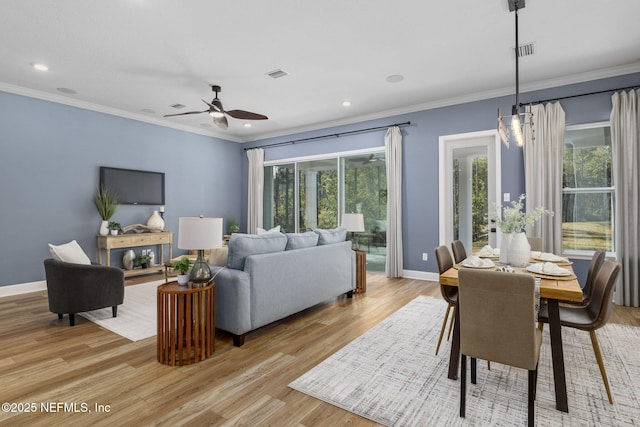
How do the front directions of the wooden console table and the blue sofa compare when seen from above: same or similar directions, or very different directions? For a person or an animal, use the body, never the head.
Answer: very different directions

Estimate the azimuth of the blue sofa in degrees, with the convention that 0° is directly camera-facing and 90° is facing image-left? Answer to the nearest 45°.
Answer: approximately 135°

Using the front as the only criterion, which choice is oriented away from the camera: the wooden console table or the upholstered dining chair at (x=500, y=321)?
the upholstered dining chair

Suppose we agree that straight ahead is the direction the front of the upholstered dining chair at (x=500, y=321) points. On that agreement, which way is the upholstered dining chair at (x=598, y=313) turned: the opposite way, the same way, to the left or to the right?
to the left

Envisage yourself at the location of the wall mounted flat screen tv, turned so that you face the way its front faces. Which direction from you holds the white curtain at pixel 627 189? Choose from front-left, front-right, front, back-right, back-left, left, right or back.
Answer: front

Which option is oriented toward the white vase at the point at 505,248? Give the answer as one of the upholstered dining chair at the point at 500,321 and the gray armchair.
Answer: the upholstered dining chair

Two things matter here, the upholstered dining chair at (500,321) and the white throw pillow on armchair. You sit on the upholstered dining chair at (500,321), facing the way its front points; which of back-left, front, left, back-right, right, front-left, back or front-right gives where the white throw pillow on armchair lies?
left

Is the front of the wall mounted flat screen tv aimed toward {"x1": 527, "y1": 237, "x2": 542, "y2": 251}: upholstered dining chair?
yes

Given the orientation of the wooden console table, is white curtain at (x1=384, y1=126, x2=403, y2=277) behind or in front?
in front

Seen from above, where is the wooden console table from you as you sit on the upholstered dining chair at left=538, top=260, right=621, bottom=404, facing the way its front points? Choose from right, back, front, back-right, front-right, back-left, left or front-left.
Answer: front

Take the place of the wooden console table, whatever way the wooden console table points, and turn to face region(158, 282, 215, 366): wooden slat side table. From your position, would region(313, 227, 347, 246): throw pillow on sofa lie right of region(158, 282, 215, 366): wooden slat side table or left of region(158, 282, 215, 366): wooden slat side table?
left

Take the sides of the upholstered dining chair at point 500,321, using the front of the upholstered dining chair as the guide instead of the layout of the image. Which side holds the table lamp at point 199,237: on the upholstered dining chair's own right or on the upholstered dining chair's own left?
on the upholstered dining chair's own left

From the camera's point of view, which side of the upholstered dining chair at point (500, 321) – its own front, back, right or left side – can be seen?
back

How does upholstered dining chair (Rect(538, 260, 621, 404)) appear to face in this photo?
to the viewer's left
